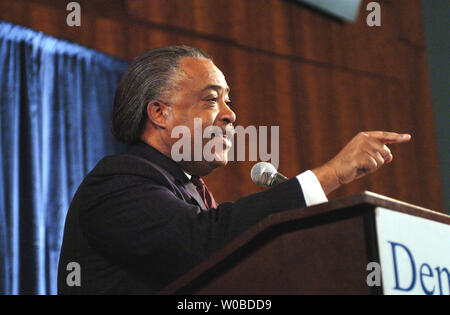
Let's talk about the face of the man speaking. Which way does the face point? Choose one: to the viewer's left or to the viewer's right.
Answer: to the viewer's right

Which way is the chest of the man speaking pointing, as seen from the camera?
to the viewer's right

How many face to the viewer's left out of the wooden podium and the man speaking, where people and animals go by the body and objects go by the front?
0
